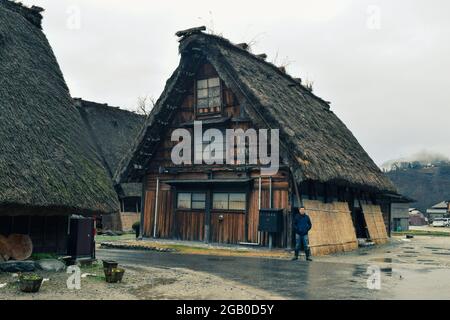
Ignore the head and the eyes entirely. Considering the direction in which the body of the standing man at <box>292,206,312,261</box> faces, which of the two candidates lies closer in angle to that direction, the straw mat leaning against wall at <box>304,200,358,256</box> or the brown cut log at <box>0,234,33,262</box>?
the brown cut log

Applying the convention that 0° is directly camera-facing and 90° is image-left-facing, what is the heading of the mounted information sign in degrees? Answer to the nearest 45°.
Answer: approximately 0°

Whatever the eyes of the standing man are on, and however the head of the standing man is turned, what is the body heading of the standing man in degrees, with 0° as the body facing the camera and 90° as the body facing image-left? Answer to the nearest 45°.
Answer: approximately 0°

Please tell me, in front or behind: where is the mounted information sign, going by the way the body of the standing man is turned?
behind

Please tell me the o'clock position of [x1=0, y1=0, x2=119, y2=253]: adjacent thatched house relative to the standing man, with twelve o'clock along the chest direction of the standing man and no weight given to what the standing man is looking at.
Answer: The adjacent thatched house is roughly at 2 o'clock from the standing man.

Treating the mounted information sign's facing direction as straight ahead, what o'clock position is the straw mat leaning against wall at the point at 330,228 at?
The straw mat leaning against wall is roughly at 8 o'clock from the mounted information sign.

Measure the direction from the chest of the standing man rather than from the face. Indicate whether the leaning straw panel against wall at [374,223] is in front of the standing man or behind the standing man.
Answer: behind

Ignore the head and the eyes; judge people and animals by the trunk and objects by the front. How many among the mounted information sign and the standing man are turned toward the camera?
2

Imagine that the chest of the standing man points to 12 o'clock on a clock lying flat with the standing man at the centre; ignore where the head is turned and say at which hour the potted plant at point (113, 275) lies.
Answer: The potted plant is roughly at 1 o'clock from the standing man.

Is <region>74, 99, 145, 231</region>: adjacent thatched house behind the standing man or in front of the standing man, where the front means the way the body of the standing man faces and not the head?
behind

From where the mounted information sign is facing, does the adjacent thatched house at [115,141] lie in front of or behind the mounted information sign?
behind
